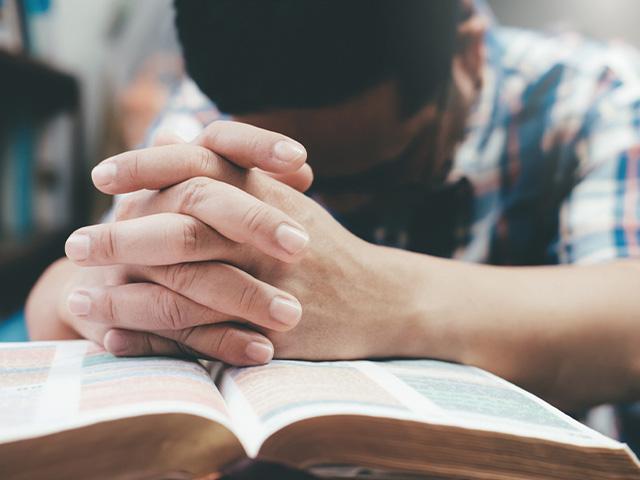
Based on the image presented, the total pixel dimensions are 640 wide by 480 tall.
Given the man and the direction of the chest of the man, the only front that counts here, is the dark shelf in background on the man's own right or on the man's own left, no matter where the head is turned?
on the man's own right

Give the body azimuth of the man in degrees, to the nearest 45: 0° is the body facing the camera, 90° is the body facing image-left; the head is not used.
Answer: approximately 45°
